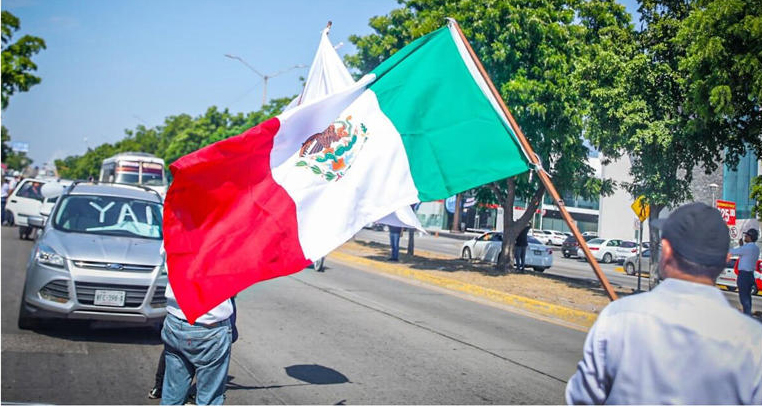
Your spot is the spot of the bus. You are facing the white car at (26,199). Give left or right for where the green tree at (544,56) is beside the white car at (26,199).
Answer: left

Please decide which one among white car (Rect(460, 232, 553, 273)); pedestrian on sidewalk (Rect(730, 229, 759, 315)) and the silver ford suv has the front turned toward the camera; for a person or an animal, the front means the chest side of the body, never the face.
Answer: the silver ford suv

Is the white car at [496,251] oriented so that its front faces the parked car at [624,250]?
no

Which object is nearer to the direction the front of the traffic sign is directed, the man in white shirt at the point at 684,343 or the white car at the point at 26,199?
the man in white shirt

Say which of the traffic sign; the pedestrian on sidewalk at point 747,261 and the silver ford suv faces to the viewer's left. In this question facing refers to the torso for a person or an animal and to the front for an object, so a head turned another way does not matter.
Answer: the pedestrian on sidewalk

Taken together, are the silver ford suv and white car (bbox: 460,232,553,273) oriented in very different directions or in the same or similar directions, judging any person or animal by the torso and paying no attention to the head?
very different directions

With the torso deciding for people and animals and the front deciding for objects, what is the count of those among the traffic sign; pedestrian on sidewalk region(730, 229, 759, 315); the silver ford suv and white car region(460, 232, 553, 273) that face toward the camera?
2

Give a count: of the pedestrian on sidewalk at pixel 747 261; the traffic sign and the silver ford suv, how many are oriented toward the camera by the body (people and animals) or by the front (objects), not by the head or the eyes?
2

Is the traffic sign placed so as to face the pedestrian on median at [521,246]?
no

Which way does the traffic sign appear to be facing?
toward the camera

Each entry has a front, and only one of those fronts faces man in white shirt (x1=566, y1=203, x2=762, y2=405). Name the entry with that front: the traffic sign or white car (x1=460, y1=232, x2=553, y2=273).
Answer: the traffic sign

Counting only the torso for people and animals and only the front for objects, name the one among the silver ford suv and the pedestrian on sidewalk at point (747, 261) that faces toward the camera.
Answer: the silver ford suv

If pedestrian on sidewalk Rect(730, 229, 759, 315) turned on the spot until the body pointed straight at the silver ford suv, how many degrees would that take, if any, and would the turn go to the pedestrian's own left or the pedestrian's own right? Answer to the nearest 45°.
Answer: approximately 45° to the pedestrian's own left

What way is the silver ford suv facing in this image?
toward the camera

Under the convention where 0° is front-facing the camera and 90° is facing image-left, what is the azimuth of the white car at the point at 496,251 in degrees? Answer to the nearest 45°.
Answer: approximately 135°
